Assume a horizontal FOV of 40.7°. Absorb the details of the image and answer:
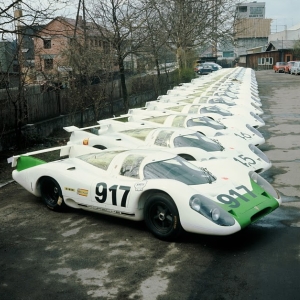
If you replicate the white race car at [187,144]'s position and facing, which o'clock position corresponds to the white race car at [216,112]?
the white race car at [216,112] is roughly at 8 o'clock from the white race car at [187,144].

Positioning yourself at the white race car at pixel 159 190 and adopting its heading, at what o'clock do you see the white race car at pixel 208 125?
the white race car at pixel 208 125 is roughly at 8 o'clock from the white race car at pixel 159 190.

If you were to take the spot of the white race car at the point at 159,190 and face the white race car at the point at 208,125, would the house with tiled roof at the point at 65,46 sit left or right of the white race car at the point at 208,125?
left

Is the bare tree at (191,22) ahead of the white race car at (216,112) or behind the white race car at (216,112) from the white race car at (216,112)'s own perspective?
behind

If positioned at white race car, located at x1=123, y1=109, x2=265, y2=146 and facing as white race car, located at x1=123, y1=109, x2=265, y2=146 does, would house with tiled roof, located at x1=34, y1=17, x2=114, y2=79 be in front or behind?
behind

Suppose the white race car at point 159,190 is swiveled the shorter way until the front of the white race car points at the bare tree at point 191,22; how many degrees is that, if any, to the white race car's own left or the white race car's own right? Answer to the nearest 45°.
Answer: approximately 135° to the white race car's own left

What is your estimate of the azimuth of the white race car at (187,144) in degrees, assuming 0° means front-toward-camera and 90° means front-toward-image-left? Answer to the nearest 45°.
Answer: approximately 315°
